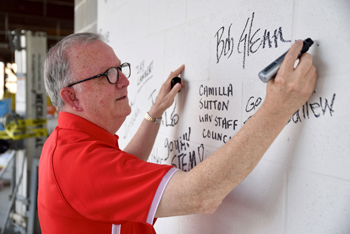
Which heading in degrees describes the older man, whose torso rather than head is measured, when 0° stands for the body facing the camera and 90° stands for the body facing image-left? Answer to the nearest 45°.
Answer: approximately 270°

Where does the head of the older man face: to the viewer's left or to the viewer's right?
to the viewer's right
